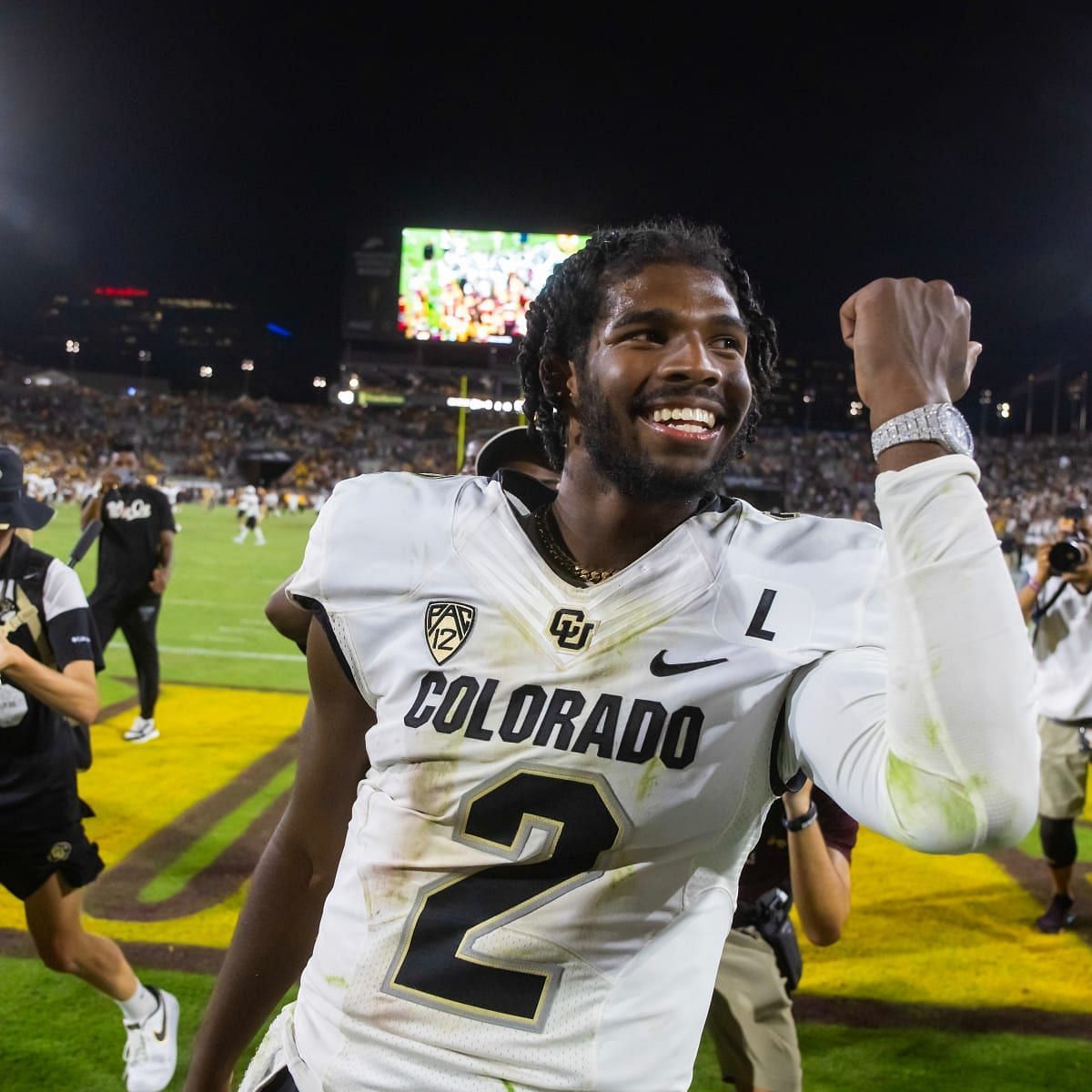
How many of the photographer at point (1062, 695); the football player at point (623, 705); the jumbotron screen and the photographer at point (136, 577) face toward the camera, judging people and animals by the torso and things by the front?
4

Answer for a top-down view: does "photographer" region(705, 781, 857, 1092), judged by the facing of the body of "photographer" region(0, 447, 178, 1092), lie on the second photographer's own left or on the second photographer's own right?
on the second photographer's own left

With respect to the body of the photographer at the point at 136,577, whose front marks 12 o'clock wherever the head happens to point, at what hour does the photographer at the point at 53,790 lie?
the photographer at the point at 53,790 is roughly at 12 o'clock from the photographer at the point at 136,577.

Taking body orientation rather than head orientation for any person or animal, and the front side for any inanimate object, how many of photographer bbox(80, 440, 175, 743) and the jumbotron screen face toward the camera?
2

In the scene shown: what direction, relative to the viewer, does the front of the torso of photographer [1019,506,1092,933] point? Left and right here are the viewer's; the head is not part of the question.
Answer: facing the viewer

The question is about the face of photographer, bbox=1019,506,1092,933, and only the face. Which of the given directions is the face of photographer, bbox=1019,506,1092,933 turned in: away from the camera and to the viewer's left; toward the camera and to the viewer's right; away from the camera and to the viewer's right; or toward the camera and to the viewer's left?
toward the camera and to the viewer's left

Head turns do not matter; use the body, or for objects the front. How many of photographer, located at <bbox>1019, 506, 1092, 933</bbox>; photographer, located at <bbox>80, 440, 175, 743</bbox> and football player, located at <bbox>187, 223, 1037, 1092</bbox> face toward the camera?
3

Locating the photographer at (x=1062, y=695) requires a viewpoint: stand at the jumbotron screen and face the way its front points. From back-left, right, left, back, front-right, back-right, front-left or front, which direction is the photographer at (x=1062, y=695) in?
front

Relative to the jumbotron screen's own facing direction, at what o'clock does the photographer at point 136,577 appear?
The photographer is roughly at 12 o'clock from the jumbotron screen.

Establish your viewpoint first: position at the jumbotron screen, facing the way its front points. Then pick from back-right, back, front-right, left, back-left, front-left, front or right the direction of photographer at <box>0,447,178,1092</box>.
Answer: front

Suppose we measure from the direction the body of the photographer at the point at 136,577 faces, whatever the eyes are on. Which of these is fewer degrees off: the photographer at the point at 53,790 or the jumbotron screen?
the photographer
